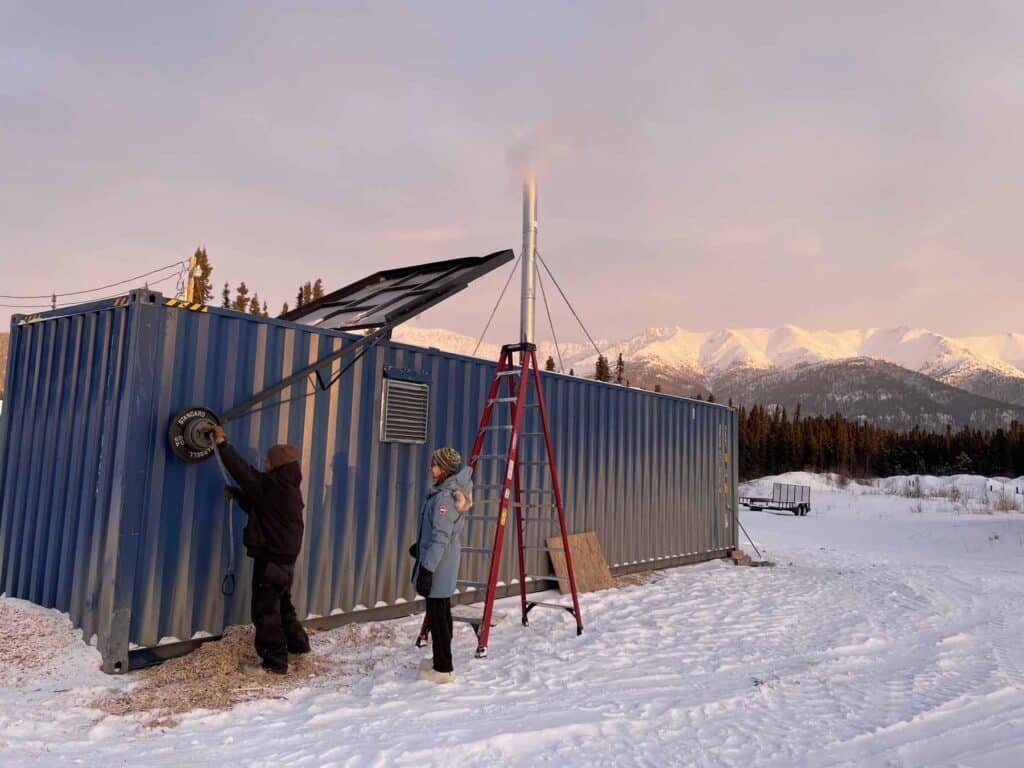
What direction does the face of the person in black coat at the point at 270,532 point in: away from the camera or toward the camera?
away from the camera

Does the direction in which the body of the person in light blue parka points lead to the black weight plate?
yes

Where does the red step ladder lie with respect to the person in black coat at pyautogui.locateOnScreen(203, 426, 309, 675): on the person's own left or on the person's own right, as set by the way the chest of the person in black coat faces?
on the person's own right

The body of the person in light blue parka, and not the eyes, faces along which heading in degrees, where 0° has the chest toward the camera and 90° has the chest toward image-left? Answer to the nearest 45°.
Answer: approximately 90°

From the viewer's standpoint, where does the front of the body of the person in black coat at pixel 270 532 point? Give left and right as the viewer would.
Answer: facing away from the viewer and to the left of the viewer

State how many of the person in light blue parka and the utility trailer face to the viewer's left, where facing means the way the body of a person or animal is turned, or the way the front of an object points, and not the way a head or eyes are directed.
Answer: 2

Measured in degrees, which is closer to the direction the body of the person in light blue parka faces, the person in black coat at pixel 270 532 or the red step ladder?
the person in black coat

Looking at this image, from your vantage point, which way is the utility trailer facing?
to the viewer's left

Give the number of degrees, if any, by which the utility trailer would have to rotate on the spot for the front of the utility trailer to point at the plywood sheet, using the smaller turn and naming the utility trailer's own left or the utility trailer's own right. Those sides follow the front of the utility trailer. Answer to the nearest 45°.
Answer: approximately 90° to the utility trailer's own left

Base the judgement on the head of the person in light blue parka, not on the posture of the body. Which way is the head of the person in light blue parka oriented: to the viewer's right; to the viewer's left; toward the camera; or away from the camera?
to the viewer's left

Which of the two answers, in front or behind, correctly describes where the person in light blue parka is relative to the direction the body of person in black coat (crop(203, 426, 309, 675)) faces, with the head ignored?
behind
